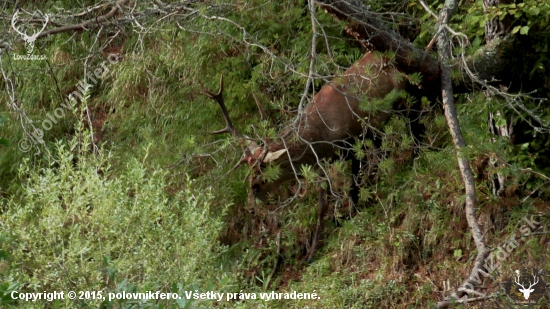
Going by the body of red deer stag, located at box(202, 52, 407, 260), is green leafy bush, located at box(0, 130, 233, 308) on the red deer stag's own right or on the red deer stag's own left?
on the red deer stag's own left

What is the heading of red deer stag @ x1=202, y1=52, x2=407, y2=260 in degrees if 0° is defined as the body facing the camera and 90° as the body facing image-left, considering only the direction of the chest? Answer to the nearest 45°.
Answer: approximately 90°
